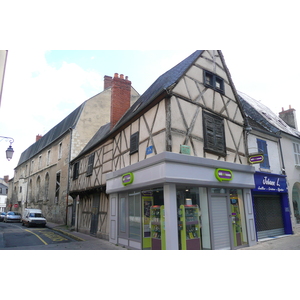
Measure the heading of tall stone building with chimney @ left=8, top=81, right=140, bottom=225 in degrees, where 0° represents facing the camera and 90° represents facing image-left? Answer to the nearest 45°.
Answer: approximately 45°

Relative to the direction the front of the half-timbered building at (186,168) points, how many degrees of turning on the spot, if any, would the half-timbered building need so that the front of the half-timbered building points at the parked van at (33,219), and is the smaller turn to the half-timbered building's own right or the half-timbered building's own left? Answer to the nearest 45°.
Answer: approximately 180°

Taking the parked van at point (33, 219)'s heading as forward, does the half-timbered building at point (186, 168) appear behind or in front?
in front

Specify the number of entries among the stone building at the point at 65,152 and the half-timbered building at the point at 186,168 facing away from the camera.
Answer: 0

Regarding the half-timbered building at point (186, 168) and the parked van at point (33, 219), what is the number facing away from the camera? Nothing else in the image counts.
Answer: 0

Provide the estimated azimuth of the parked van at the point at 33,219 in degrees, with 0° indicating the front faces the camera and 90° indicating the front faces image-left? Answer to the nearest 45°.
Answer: approximately 315°
